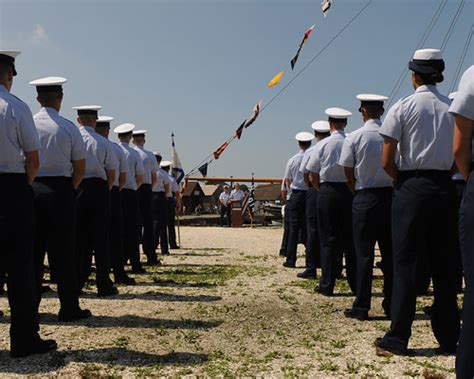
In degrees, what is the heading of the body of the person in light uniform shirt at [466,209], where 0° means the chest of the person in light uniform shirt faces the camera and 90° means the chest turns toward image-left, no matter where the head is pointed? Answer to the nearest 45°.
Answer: approximately 180°

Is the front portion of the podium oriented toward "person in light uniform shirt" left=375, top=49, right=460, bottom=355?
yes

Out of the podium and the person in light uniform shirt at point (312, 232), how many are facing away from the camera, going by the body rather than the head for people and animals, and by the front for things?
1

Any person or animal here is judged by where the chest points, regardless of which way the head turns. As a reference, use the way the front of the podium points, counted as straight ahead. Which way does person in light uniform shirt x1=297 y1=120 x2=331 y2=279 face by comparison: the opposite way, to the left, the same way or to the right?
the opposite way

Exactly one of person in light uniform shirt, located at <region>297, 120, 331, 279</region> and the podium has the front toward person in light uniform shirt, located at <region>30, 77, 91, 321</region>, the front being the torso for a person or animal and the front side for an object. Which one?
the podium

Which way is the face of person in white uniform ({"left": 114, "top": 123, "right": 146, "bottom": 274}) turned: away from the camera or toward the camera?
away from the camera

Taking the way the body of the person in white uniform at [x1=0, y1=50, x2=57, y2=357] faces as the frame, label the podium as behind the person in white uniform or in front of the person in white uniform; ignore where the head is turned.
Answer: in front

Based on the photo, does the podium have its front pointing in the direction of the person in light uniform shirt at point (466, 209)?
yes

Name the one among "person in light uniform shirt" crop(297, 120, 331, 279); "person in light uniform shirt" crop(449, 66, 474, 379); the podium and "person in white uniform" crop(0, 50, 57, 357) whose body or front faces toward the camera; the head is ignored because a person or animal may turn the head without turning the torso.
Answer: the podium

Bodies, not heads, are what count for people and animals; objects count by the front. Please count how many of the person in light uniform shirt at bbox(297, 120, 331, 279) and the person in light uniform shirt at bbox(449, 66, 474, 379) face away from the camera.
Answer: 2

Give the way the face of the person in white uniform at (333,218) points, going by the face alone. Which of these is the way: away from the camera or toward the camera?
away from the camera

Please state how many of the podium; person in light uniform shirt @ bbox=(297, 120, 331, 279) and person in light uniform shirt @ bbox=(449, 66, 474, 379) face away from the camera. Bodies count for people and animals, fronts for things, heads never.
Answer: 2

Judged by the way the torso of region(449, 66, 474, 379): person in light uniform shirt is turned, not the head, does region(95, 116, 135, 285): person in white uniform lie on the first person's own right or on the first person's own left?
on the first person's own left

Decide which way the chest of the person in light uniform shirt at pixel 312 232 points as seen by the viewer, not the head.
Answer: away from the camera
